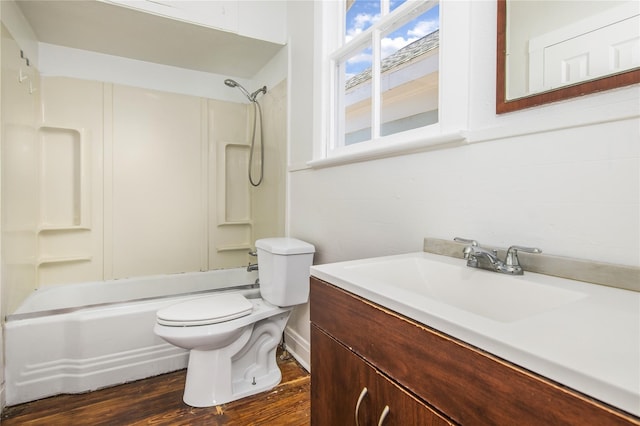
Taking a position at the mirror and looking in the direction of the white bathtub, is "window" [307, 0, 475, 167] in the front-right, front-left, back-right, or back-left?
front-right

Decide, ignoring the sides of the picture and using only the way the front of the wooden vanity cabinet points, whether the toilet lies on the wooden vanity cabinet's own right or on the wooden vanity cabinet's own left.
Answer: on the wooden vanity cabinet's own right

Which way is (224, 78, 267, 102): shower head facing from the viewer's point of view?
to the viewer's left

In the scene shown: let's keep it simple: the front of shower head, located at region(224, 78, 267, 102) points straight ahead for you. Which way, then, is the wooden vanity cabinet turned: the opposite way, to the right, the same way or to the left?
the same way

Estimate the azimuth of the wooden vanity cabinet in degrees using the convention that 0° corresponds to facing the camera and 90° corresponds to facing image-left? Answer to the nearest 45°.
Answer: approximately 45°

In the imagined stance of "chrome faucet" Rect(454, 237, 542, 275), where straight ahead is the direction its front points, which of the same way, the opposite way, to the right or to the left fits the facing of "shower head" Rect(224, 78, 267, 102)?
the same way

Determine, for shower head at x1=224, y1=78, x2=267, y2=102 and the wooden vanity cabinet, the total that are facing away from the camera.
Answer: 0

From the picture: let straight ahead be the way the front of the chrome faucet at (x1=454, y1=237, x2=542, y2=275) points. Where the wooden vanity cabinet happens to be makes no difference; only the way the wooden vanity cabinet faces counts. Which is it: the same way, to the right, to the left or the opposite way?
the same way

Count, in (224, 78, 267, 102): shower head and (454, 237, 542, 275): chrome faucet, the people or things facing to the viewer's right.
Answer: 0

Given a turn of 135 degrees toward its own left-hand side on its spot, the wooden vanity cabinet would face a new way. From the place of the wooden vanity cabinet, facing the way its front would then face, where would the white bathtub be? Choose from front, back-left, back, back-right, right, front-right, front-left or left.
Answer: back

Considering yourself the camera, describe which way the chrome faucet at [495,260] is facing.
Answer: facing the viewer and to the left of the viewer

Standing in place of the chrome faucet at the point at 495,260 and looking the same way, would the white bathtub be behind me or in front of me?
in front

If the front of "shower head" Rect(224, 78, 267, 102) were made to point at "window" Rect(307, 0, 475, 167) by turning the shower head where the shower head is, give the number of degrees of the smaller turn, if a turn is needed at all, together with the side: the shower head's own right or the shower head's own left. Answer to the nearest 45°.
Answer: approximately 135° to the shower head's own left
